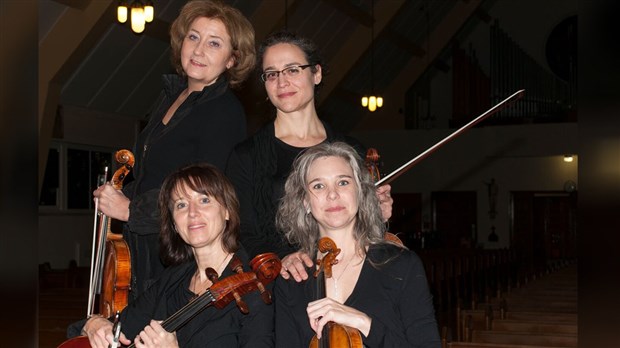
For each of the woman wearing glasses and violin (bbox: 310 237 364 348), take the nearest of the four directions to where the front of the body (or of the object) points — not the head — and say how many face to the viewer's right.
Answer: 0

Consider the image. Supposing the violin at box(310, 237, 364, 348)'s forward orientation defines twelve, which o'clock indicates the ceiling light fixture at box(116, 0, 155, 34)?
The ceiling light fixture is roughly at 4 o'clock from the violin.

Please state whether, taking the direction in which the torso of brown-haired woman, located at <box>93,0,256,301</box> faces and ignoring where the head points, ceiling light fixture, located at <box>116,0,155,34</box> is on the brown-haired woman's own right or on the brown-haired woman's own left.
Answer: on the brown-haired woman's own right

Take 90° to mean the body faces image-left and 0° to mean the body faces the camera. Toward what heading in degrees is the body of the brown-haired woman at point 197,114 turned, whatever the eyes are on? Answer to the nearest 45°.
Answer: approximately 45°

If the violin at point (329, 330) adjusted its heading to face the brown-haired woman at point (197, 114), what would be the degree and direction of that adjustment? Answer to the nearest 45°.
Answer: approximately 90° to its right

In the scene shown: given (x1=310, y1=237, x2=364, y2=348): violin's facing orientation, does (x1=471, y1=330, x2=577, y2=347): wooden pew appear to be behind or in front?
behind

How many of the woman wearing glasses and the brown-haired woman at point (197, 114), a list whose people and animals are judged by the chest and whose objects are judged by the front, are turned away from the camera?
0

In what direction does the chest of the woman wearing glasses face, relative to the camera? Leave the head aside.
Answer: toward the camera

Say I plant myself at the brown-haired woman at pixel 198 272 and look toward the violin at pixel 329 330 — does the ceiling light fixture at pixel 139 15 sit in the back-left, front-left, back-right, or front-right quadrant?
back-left

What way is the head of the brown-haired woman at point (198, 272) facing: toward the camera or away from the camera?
toward the camera
